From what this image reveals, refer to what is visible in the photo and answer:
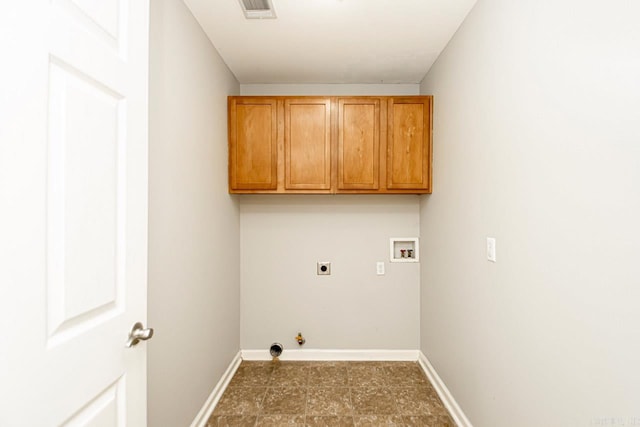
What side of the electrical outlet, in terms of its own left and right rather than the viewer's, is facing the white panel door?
front

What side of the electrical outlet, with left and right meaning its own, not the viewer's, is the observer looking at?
front

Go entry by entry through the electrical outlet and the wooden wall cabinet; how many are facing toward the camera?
2

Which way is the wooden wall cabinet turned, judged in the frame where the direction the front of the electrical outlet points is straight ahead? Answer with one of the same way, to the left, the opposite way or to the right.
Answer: the same way

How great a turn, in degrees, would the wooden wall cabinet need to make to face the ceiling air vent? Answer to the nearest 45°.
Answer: approximately 45° to its right

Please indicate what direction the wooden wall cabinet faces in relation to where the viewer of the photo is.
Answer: facing the viewer

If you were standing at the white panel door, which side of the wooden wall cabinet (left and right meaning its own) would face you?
front
